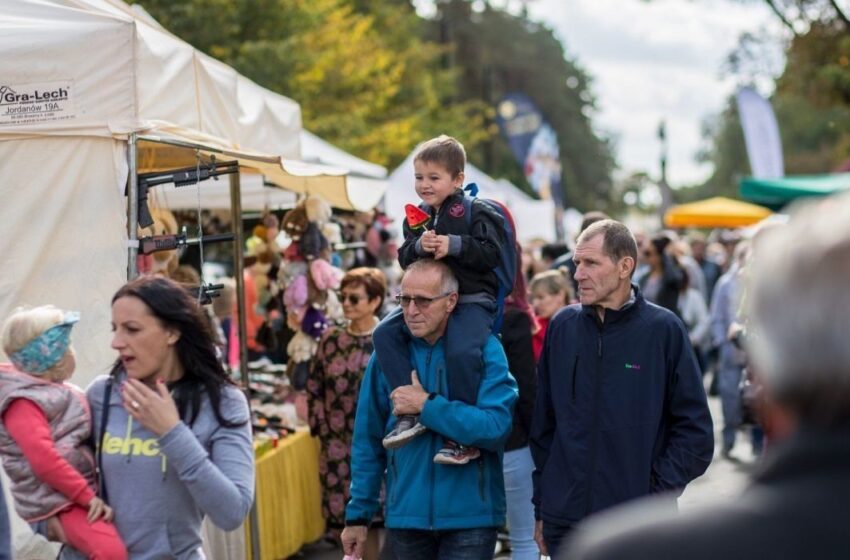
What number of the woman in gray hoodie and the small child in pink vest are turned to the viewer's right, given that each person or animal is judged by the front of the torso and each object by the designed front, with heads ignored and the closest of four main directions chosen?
1

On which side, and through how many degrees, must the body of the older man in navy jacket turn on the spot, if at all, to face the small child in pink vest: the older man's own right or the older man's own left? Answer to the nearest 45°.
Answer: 0° — they already face them

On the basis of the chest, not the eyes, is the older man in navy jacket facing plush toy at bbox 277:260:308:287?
no

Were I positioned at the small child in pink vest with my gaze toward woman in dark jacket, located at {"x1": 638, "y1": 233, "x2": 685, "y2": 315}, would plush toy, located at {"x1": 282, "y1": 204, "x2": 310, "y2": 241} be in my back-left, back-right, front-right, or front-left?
front-left

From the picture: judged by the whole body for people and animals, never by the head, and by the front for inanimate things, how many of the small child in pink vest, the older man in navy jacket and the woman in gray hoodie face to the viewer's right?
1

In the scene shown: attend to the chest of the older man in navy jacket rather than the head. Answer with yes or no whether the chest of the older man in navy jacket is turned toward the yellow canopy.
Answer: no

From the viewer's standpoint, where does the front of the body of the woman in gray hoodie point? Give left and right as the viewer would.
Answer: facing the viewer and to the left of the viewer

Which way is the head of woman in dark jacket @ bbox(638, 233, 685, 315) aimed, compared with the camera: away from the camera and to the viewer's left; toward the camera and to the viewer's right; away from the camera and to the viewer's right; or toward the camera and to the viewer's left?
toward the camera and to the viewer's left

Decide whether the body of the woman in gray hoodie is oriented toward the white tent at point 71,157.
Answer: no

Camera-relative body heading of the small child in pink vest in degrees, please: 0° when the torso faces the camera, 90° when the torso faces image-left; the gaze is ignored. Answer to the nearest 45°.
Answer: approximately 270°

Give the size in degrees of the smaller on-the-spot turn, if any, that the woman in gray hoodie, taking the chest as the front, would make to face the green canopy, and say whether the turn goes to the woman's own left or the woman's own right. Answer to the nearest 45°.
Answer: approximately 180°

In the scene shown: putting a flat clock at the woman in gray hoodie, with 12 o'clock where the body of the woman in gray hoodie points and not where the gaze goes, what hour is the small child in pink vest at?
The small child in pink vest is roughly at 3 o'clock from the woman in gray hoodie.

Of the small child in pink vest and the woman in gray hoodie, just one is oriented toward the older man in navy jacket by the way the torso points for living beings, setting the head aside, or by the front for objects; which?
the small child in pink vest
